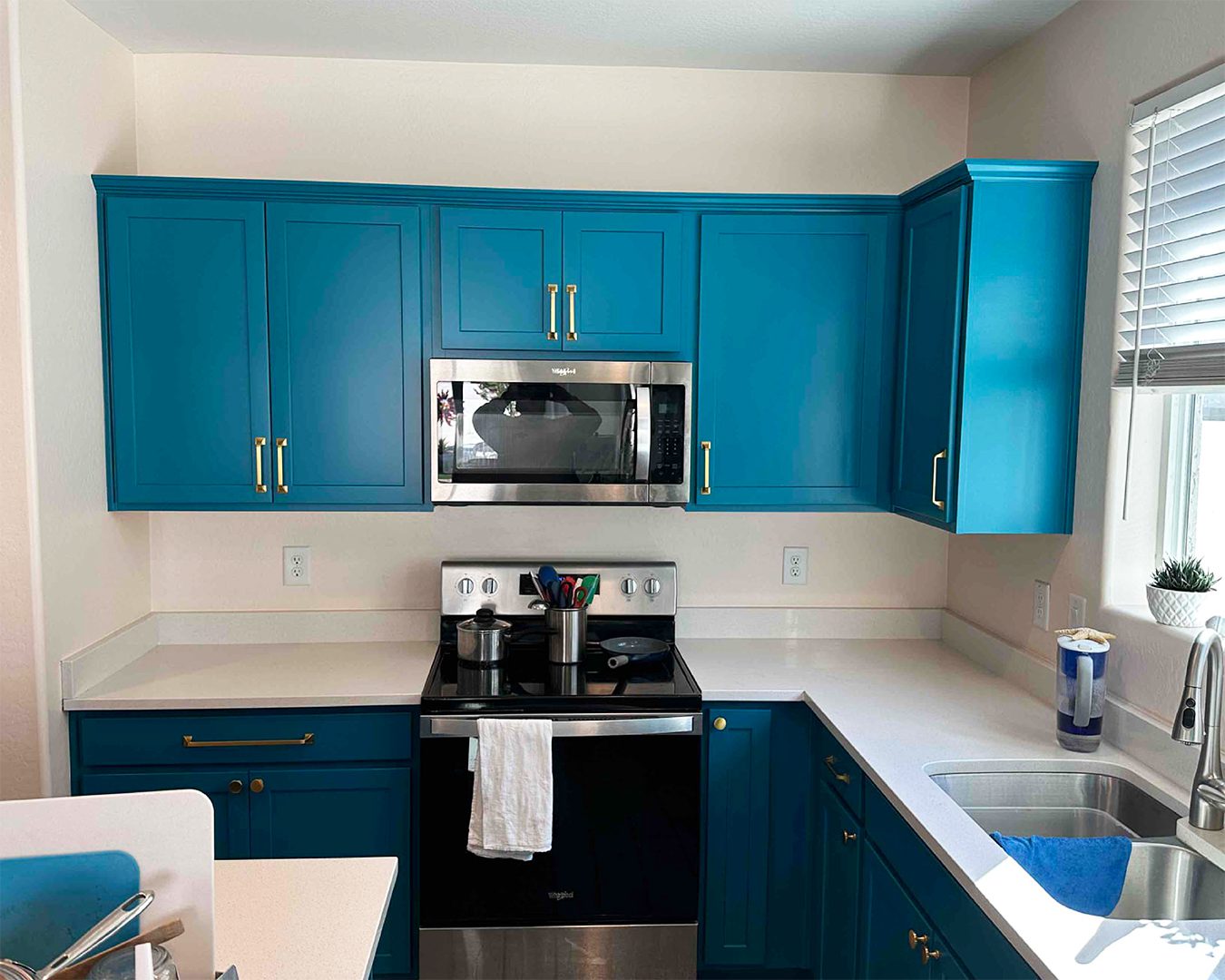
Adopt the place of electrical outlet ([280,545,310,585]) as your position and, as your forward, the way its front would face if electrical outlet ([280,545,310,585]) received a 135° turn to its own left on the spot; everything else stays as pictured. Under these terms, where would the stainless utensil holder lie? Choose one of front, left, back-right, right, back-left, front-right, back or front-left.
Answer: right

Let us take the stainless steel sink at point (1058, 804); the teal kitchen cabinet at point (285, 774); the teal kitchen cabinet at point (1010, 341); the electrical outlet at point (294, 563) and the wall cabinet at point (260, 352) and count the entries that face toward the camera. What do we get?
3

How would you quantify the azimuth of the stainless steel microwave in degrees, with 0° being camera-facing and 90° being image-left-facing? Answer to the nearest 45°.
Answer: approximately 0°

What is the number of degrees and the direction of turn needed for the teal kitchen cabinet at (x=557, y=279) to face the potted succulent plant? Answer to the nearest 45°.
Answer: approximately 45° to its left

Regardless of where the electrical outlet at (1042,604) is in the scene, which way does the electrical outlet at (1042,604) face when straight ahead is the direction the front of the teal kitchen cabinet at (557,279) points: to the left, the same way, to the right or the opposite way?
to the right

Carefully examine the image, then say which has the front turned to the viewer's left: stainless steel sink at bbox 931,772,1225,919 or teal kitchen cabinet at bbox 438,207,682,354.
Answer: the stainless steel sink

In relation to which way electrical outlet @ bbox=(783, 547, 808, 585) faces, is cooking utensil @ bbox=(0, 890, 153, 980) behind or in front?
in front

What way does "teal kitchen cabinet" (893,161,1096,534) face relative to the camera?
to the viewer's left

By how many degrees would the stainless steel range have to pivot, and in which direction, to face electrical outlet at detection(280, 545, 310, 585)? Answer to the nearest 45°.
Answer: approximately 135° to its right
